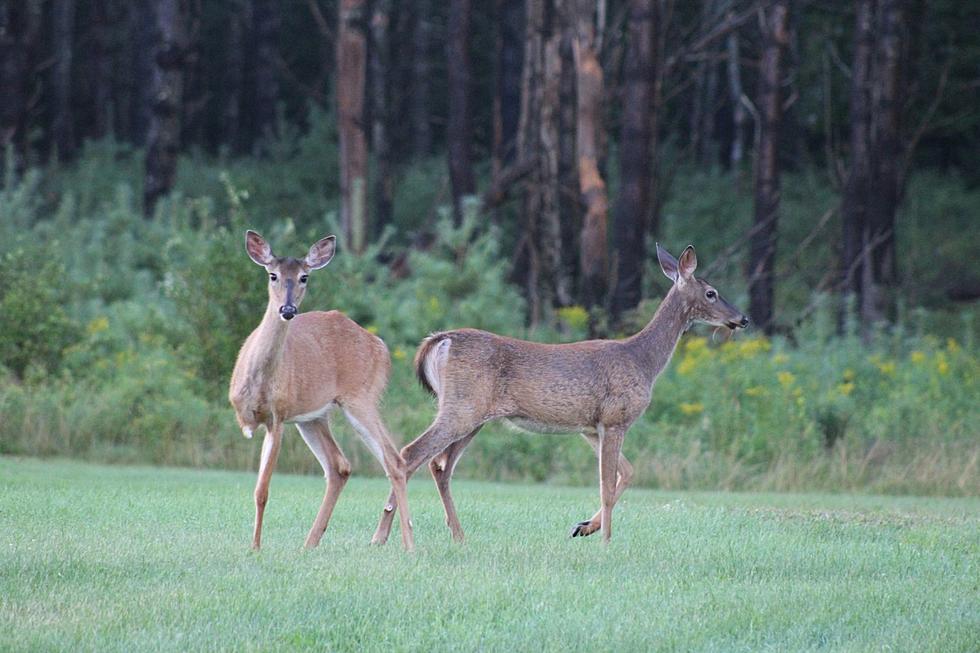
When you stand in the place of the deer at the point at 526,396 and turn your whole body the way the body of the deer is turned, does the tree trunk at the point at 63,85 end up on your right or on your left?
on your left

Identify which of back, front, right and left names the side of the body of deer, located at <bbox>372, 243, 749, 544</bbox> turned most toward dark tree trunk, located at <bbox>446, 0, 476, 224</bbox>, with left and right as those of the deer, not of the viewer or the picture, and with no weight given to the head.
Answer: left

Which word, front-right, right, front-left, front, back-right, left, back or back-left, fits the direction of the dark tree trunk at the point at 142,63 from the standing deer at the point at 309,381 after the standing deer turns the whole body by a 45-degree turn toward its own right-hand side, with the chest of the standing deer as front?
right

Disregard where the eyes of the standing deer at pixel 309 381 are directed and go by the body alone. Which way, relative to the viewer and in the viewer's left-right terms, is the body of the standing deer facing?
facing the viewer and to the left of the viewer

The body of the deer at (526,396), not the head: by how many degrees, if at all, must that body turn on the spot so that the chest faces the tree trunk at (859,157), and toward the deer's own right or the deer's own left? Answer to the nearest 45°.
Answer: approximately 90° to the deer's own left

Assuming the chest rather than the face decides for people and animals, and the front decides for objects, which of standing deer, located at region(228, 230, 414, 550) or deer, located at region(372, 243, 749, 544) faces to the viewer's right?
the deer

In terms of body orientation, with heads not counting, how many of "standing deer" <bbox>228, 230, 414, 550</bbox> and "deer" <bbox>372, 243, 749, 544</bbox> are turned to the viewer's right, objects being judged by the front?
1

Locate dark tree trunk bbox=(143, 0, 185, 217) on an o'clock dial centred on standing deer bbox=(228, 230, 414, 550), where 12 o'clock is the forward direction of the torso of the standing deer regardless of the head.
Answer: The dark tree trunk is roughly at 4 o'clock from the standing deer.

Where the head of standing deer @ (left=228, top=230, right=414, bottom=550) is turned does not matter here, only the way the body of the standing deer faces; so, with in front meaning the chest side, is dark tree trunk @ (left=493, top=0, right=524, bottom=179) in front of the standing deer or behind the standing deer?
behind

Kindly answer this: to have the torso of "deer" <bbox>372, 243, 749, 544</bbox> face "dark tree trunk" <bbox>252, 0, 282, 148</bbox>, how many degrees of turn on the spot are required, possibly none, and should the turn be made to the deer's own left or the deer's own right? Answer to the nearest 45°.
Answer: approximately 90° to the deer's own left

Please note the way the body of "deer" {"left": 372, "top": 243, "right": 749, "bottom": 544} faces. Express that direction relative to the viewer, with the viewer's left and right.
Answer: facing to the right of the viewer

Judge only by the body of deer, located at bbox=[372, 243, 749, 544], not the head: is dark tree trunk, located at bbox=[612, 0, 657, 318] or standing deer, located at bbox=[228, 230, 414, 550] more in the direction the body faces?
the dark tree trunk
